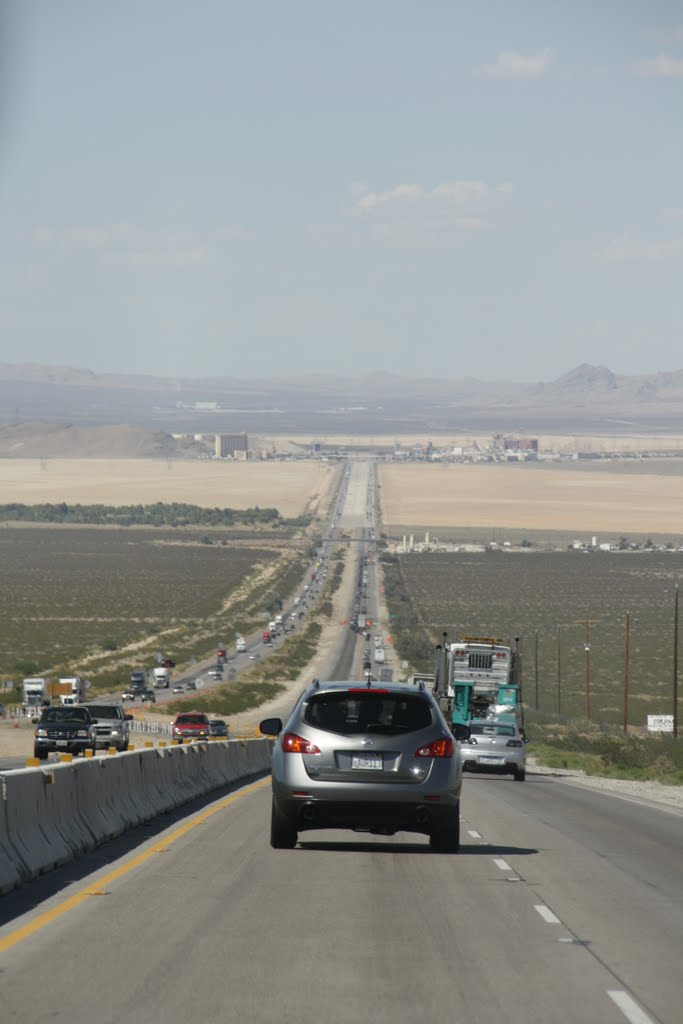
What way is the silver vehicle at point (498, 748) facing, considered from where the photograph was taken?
facing away from the viewer

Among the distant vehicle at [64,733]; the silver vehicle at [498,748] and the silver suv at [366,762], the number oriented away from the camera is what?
2

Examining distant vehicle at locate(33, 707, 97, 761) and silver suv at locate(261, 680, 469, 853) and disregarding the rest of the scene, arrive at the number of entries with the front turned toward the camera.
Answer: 1

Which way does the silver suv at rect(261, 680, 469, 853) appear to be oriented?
away from the camera

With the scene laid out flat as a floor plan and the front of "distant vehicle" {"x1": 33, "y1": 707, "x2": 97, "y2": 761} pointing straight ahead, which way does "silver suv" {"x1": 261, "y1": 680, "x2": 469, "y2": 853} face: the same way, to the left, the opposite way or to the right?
the opposite way

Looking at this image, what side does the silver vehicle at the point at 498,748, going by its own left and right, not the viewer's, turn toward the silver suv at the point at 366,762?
back

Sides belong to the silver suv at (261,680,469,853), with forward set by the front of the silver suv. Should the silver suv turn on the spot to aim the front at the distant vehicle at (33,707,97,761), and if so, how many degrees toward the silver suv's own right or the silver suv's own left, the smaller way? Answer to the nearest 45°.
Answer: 0° — it already faces it

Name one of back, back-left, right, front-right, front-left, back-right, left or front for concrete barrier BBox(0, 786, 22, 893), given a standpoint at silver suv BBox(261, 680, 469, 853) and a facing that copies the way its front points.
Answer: back-left

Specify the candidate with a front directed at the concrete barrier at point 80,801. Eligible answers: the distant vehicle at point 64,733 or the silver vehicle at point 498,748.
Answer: the distant vehicle at point 64,733

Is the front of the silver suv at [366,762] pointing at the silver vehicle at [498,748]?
yes

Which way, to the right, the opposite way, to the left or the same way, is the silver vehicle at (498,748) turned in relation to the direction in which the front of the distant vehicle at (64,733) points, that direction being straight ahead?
the opposite way

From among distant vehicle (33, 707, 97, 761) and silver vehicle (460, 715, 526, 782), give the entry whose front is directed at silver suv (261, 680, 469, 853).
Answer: distant vehicle (33, 707, 97, 761)

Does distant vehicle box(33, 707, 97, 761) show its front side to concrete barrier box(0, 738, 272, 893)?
yes
